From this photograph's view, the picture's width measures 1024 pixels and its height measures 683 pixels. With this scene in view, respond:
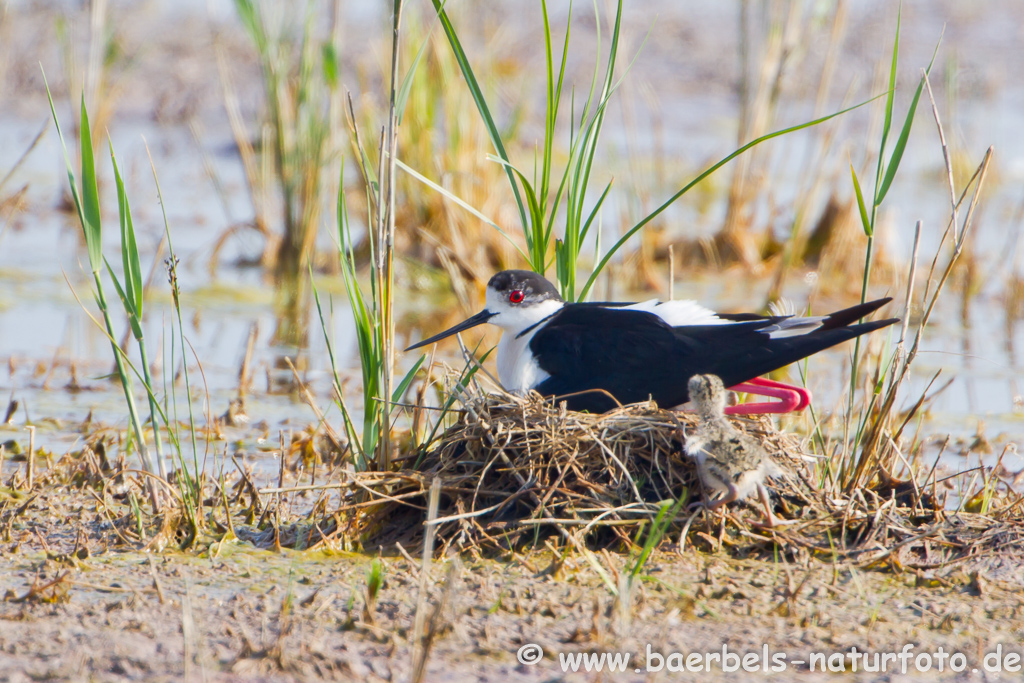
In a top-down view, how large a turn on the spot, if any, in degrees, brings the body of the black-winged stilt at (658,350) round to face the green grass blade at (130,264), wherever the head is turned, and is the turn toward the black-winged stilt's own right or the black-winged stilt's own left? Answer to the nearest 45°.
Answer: approximately 45° to the black-winged stilt's own left

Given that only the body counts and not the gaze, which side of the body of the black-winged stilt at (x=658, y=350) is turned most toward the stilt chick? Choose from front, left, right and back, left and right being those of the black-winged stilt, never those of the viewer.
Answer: left

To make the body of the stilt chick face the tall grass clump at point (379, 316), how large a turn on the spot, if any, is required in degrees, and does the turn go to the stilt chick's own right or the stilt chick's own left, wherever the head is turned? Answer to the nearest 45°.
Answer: approximately 45° to the stilt chick's own left

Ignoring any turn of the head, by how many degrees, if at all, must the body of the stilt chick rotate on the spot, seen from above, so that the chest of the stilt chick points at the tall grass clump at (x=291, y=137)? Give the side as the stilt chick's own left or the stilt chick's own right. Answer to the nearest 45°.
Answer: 0° — it already faces it

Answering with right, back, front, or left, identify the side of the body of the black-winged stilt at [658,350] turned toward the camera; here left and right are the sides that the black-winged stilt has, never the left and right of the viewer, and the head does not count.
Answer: left

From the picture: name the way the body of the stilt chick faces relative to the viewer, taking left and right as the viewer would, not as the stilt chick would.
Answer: facing away from the viewer and to the left of the viewer
